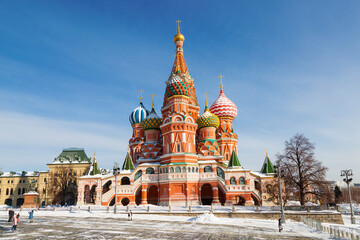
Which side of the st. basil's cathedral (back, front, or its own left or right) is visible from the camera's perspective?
front

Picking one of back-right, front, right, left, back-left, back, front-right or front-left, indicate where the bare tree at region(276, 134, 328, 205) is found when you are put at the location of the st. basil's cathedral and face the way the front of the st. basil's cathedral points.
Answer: front-left

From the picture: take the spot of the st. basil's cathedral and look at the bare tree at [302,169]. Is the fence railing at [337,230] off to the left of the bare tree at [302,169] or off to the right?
right

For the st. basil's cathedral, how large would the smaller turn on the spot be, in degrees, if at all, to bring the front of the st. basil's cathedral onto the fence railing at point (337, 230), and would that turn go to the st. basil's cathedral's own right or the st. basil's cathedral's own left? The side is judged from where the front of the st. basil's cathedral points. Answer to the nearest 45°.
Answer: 0° — it already faces it

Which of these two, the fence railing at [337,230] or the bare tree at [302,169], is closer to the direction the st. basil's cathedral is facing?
the fence railing
